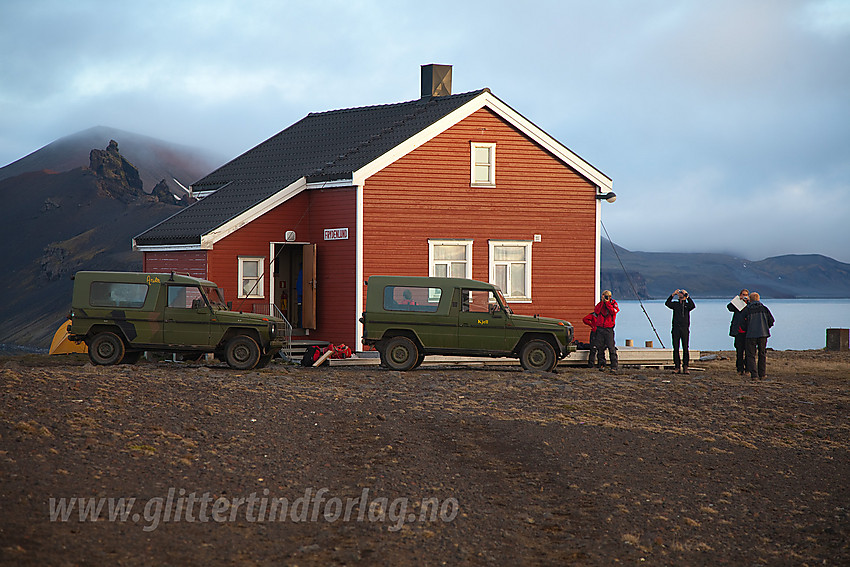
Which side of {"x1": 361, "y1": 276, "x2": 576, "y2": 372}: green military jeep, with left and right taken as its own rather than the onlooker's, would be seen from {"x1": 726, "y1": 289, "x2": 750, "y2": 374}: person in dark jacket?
front

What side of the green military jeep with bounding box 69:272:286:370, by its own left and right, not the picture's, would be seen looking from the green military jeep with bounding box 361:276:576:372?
front

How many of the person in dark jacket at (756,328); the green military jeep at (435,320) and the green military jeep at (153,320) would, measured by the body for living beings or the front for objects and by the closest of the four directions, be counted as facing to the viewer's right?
2

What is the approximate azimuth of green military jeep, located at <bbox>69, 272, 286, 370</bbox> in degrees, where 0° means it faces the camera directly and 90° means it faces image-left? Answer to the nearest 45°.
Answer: approximately 270°

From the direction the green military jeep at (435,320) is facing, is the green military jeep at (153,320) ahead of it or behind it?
behind

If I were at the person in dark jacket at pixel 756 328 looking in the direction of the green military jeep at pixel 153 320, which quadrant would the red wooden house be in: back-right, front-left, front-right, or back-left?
front-right

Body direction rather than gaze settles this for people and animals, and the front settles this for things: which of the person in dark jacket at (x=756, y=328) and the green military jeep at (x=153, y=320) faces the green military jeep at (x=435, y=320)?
the green military jeep at (x=153, y=320)

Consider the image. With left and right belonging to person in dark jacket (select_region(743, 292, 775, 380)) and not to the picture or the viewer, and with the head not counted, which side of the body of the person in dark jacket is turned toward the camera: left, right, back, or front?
back

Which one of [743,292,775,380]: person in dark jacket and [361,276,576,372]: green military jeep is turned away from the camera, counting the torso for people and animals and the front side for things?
the person in dark jacket

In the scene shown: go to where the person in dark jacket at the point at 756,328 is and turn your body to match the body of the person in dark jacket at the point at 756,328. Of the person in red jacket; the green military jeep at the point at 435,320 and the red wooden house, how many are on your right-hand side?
0

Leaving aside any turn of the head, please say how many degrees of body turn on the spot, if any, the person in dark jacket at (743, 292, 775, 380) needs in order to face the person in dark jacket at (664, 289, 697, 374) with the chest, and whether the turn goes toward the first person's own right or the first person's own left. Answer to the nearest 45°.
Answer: approximately 90° to the first person's own left

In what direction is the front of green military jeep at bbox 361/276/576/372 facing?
to the viewer's right

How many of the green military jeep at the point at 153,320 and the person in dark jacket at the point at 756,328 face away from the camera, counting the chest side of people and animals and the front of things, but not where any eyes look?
1

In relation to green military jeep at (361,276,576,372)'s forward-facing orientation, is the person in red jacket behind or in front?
in front

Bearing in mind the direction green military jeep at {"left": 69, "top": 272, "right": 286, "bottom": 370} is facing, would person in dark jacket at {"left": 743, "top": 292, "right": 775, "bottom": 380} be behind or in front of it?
in front

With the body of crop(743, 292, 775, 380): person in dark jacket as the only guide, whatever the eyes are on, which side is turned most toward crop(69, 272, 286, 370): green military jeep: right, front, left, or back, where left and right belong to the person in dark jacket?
left

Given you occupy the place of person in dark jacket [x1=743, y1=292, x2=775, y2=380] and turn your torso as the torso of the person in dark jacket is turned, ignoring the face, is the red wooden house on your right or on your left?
on your left
